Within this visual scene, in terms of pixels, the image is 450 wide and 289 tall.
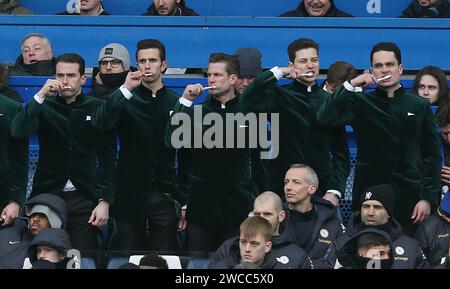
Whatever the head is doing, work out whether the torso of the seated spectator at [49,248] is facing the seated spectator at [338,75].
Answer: no

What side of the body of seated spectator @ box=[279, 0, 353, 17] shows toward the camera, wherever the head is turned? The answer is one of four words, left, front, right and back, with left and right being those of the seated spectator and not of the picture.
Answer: front

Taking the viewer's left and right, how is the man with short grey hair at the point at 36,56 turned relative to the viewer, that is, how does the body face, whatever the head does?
facing the viewer and to the left of the viewer

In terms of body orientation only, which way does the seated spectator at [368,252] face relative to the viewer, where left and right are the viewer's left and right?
facing the viewer and to the right of the viewer

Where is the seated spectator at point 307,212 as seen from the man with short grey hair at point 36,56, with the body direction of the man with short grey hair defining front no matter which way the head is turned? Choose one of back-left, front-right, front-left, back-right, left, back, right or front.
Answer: left

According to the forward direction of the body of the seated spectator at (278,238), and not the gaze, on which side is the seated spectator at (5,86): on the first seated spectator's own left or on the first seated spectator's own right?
on the first seated spectator's own right

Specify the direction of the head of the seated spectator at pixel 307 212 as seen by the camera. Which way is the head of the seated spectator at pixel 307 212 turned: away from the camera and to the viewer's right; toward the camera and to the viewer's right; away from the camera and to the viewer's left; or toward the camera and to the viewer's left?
toward the camera and to the viewer's left

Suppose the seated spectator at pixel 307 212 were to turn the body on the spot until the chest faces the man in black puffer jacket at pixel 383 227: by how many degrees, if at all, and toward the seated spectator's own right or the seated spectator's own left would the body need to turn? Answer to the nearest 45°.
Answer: approximately 135° to the seated spectator's own left

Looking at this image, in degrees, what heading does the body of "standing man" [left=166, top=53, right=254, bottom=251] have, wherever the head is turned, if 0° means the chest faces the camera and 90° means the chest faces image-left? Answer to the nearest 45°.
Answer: approximately 45°

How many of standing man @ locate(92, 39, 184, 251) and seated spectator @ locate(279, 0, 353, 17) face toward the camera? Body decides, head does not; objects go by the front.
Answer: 2

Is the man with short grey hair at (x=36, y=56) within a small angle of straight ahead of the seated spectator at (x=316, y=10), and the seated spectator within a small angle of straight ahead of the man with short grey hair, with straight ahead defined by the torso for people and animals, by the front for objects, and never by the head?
no

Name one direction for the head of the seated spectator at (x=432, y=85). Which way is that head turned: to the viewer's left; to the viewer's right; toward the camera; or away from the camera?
toward the camera

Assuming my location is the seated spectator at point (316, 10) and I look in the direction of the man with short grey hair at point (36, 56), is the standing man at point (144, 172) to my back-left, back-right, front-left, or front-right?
front-left
